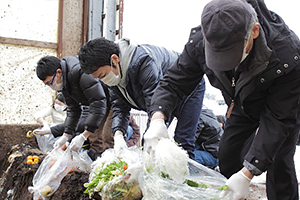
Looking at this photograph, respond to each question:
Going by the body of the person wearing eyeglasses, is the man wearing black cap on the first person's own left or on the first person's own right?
on the first person's own left

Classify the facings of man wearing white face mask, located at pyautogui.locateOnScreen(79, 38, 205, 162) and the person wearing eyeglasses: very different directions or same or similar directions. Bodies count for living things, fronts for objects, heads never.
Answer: same or similar directions

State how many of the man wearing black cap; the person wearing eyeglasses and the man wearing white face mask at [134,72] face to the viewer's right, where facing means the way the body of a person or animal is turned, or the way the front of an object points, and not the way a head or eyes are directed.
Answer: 0

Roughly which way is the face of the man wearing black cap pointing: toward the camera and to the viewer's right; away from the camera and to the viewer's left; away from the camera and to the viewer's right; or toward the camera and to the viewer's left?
toward the camera and to the viewer's left

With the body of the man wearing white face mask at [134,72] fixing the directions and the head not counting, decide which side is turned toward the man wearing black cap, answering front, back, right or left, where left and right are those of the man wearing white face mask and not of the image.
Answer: left

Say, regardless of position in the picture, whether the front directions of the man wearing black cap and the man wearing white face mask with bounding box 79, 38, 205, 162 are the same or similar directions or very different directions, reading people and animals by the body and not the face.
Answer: same or similar directions

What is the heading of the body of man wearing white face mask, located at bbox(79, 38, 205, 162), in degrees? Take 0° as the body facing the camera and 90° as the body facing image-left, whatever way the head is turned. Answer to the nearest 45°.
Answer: approximately 45°
